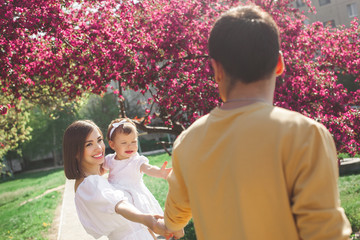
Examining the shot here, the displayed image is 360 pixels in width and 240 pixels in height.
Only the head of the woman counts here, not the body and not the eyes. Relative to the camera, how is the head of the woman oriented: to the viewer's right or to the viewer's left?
to the viewer's right

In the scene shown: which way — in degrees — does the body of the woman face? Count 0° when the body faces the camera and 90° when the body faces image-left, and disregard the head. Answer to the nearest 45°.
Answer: approximately 270°

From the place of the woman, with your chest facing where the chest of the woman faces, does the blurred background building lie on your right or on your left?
on your left

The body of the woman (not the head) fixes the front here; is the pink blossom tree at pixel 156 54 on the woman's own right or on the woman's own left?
on the woman's own left
